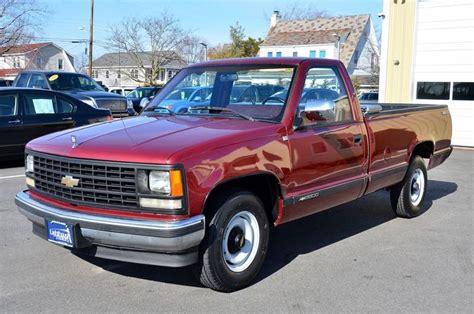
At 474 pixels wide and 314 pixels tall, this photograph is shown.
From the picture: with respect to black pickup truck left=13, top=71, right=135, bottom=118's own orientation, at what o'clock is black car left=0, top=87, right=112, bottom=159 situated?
black car left=0, top=87, right=112, bottom=159 is roughly at 2 o'clock from black pickup truck left=13, top=71, right=135, bottom=118.

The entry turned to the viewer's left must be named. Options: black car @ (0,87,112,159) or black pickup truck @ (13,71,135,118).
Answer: black car @ (0,87,112,159)

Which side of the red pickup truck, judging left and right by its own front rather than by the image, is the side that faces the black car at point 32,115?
right

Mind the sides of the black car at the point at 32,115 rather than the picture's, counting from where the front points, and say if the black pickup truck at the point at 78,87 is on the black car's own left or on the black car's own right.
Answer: on the black car's own right

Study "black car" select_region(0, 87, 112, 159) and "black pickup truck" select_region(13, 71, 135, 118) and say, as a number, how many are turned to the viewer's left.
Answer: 1

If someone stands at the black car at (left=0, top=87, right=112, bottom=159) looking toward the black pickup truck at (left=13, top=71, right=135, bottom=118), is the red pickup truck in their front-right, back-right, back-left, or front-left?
back-right

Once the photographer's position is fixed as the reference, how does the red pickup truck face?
facing the viewer and to the left of the viewer

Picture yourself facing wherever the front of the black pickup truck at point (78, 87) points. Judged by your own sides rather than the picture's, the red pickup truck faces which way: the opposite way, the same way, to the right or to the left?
to the right

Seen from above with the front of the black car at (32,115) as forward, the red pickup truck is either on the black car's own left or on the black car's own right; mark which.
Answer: on the black car's own left

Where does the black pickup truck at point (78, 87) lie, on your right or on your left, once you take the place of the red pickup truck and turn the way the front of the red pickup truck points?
on your right
